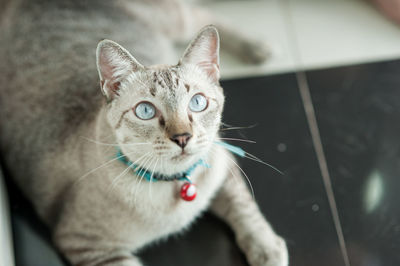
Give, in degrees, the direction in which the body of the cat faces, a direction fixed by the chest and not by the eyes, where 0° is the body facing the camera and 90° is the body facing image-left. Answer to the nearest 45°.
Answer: approximately 315°
